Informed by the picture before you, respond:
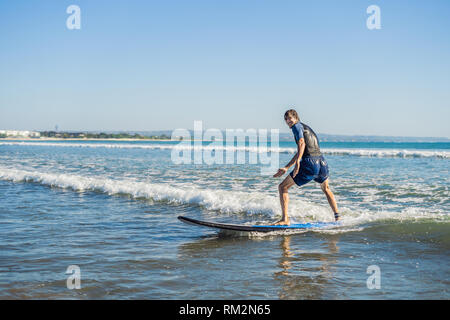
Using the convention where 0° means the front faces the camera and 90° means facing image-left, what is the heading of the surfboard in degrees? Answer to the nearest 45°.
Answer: approximately 90°
